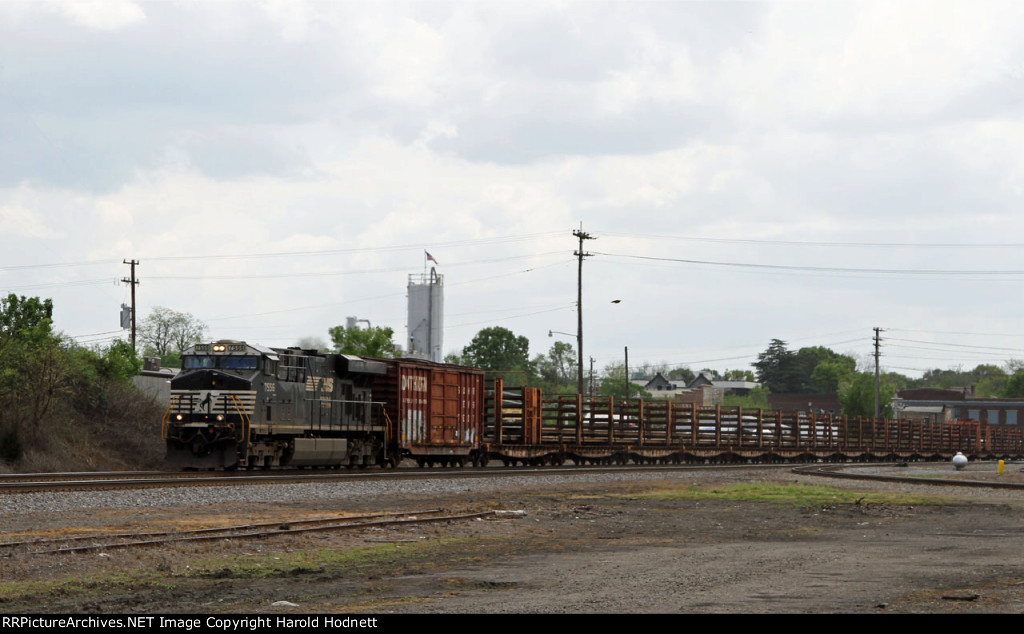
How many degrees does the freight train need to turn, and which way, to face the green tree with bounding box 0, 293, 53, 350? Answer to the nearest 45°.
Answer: approximately 90° to its right

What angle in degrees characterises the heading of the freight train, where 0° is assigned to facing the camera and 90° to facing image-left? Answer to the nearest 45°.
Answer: approximately 45°

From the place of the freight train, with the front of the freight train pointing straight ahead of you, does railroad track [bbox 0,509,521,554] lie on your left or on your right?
on your left

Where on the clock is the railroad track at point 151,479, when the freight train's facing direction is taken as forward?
The railroad track is roughly at 11 o'clock from the freight train.
